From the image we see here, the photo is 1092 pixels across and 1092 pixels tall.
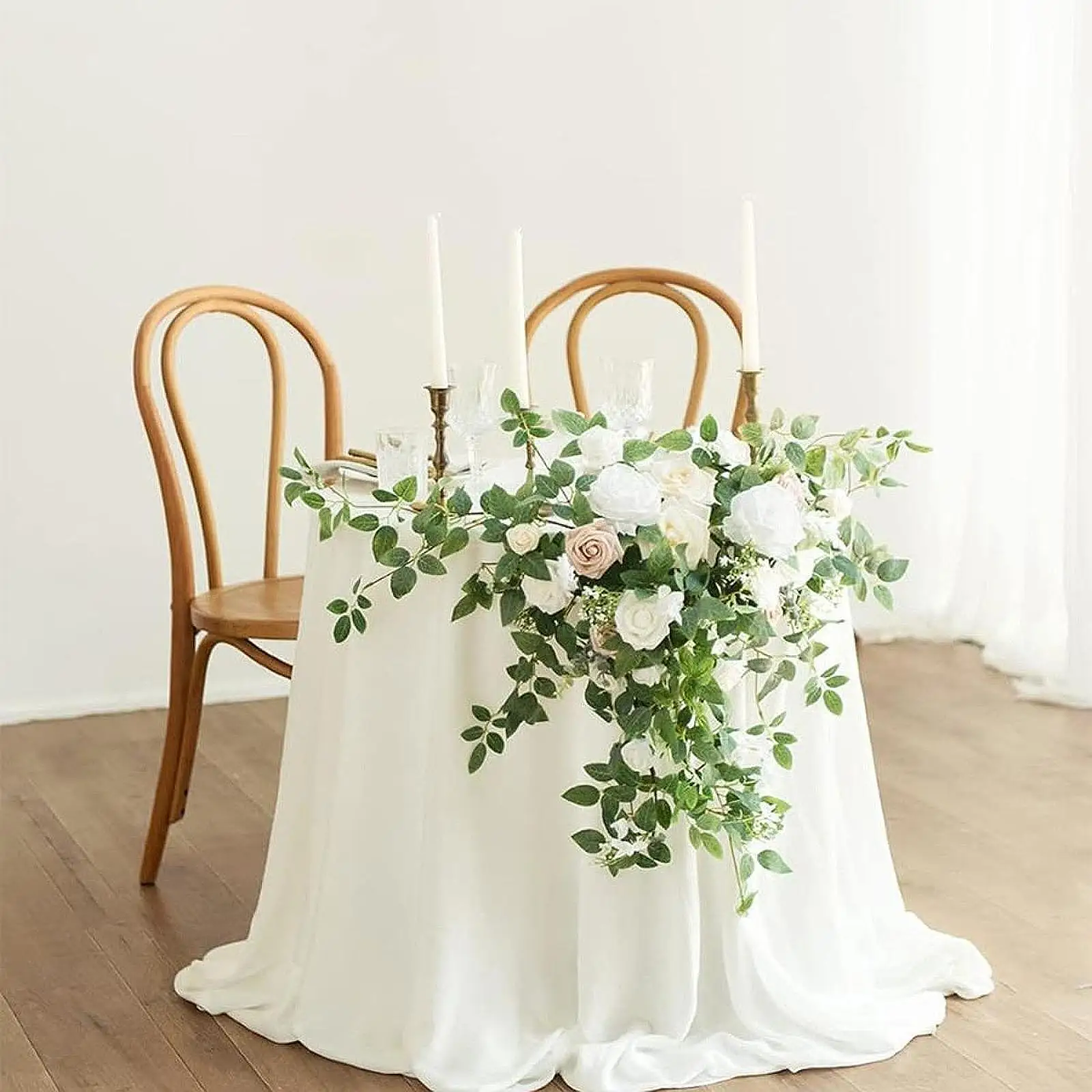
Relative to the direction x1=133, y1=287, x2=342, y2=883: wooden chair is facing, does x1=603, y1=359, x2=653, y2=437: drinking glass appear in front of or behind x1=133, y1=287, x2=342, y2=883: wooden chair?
in front

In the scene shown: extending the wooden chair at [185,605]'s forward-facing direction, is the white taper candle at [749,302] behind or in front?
in front

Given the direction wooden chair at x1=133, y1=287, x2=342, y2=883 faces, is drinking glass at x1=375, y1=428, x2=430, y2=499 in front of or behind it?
in front

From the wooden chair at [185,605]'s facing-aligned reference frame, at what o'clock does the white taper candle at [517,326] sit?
The white taper candle is roughly at 12 o'clock from the wooden chair.

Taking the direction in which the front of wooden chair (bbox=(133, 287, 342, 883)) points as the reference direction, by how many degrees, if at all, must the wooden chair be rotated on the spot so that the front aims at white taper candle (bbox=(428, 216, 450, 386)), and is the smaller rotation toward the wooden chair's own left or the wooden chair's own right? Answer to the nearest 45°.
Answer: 0° — it already faces it
